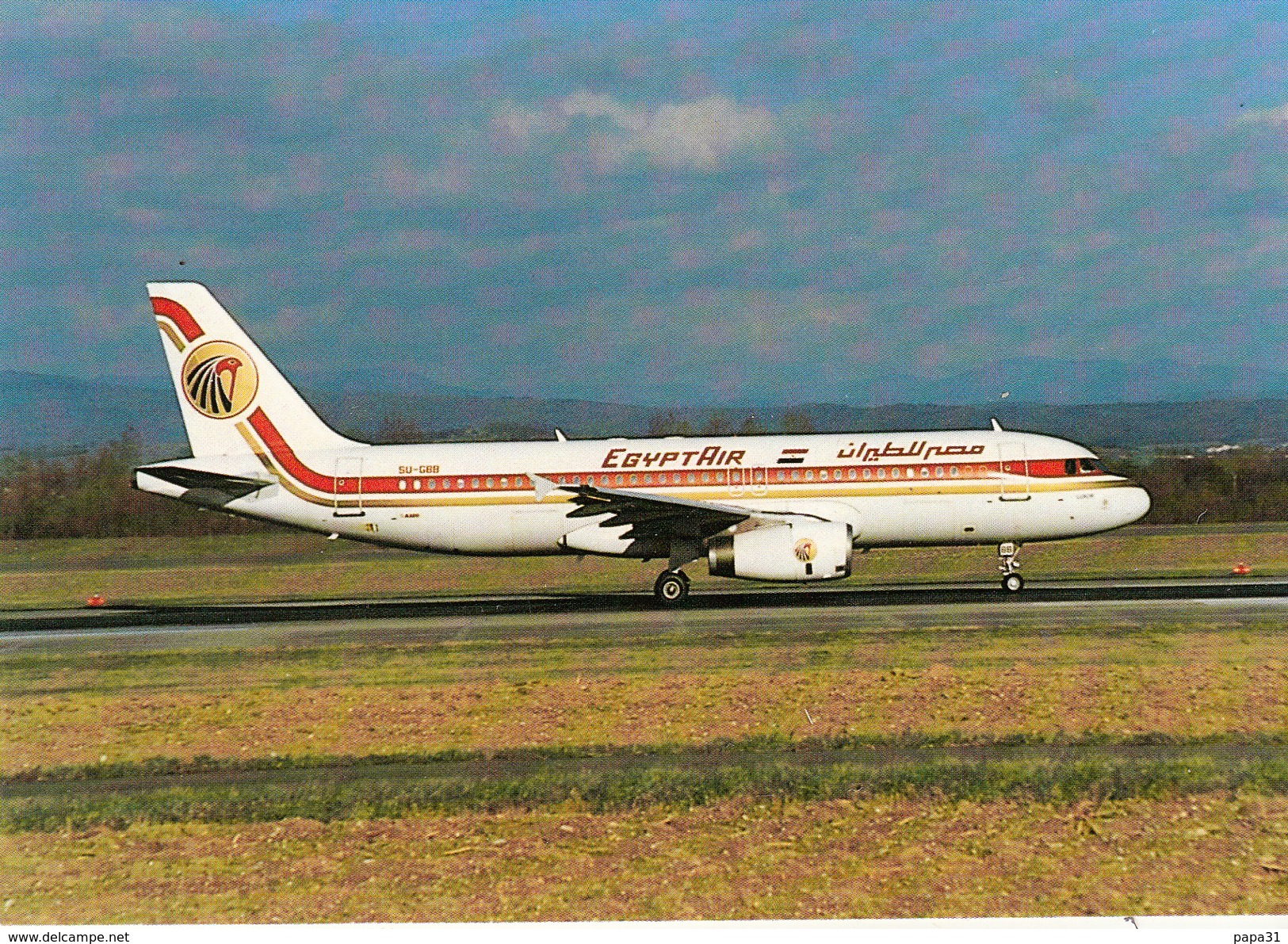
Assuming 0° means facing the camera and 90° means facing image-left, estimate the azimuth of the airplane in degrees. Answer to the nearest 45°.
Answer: approximately 270°
